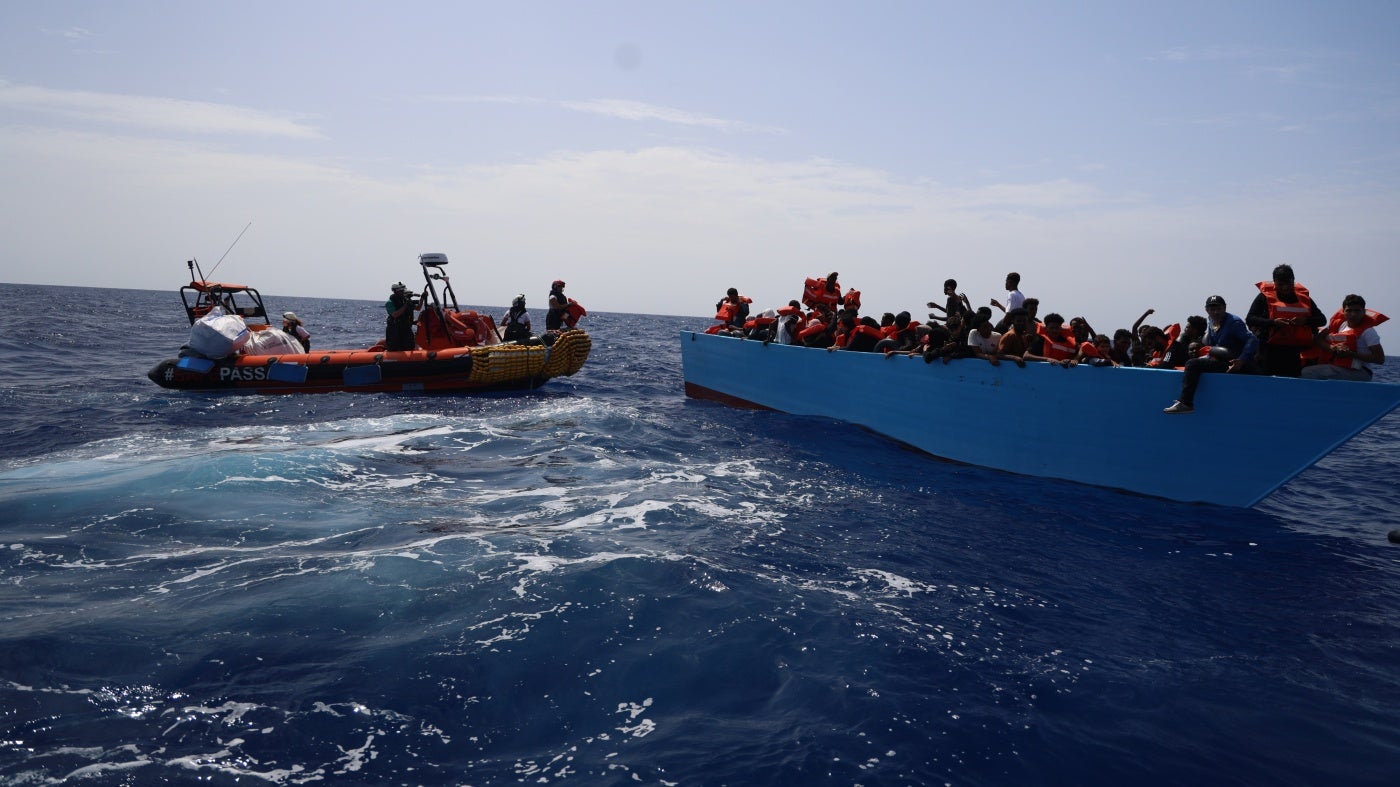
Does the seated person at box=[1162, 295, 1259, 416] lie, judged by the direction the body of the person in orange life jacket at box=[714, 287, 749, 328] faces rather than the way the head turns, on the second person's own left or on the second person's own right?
on the second person's own left

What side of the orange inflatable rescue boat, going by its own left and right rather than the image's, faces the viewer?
right

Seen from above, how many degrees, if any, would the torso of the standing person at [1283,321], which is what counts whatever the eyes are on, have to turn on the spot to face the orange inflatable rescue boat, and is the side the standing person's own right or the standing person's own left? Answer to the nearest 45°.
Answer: approximately 90° to the standing person's own right

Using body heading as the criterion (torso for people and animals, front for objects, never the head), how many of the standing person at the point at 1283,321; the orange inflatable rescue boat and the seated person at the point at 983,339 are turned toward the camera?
2

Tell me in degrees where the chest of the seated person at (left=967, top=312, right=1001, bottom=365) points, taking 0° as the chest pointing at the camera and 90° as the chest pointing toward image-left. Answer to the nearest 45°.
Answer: approximately 0°

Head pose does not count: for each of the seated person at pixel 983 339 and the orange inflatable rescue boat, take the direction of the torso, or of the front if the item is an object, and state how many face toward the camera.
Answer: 1

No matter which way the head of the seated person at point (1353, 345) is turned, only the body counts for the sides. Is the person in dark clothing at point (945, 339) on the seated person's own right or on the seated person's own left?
on the seated person's own right

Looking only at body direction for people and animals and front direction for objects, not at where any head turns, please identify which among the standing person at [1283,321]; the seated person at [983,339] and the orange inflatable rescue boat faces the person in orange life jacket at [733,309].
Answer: the orange inflatable rescue boat

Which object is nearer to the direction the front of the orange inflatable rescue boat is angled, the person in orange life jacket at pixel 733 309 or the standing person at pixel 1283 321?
the person in orange life jacket

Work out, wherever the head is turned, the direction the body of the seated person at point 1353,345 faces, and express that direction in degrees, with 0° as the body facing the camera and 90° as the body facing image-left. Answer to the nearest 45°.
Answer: approximately 45°

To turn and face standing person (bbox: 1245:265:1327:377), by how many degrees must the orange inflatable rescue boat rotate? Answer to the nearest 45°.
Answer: approximately 45° to its right
